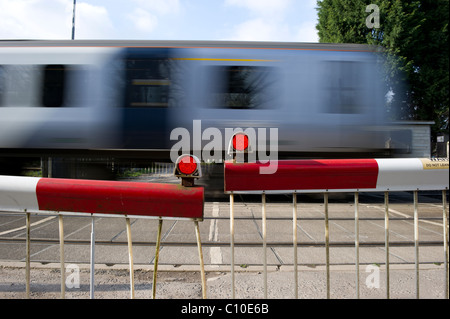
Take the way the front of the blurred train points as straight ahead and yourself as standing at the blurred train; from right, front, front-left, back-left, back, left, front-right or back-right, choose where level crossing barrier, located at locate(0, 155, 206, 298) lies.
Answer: right

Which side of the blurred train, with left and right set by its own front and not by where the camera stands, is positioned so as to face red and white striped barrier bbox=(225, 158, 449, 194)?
right

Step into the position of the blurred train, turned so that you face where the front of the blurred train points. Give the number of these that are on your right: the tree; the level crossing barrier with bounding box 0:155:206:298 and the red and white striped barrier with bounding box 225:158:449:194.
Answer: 2

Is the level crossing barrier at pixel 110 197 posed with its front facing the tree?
no

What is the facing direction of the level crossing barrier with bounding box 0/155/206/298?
toward the camera

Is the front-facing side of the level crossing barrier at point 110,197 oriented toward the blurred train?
no

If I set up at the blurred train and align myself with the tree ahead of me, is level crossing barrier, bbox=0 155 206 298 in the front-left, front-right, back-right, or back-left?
back-right

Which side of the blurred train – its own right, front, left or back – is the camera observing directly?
right

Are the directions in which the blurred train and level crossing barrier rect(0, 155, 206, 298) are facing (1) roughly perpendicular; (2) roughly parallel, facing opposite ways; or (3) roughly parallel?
roughly perpendicular

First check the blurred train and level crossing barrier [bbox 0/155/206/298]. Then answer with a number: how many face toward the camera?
1
